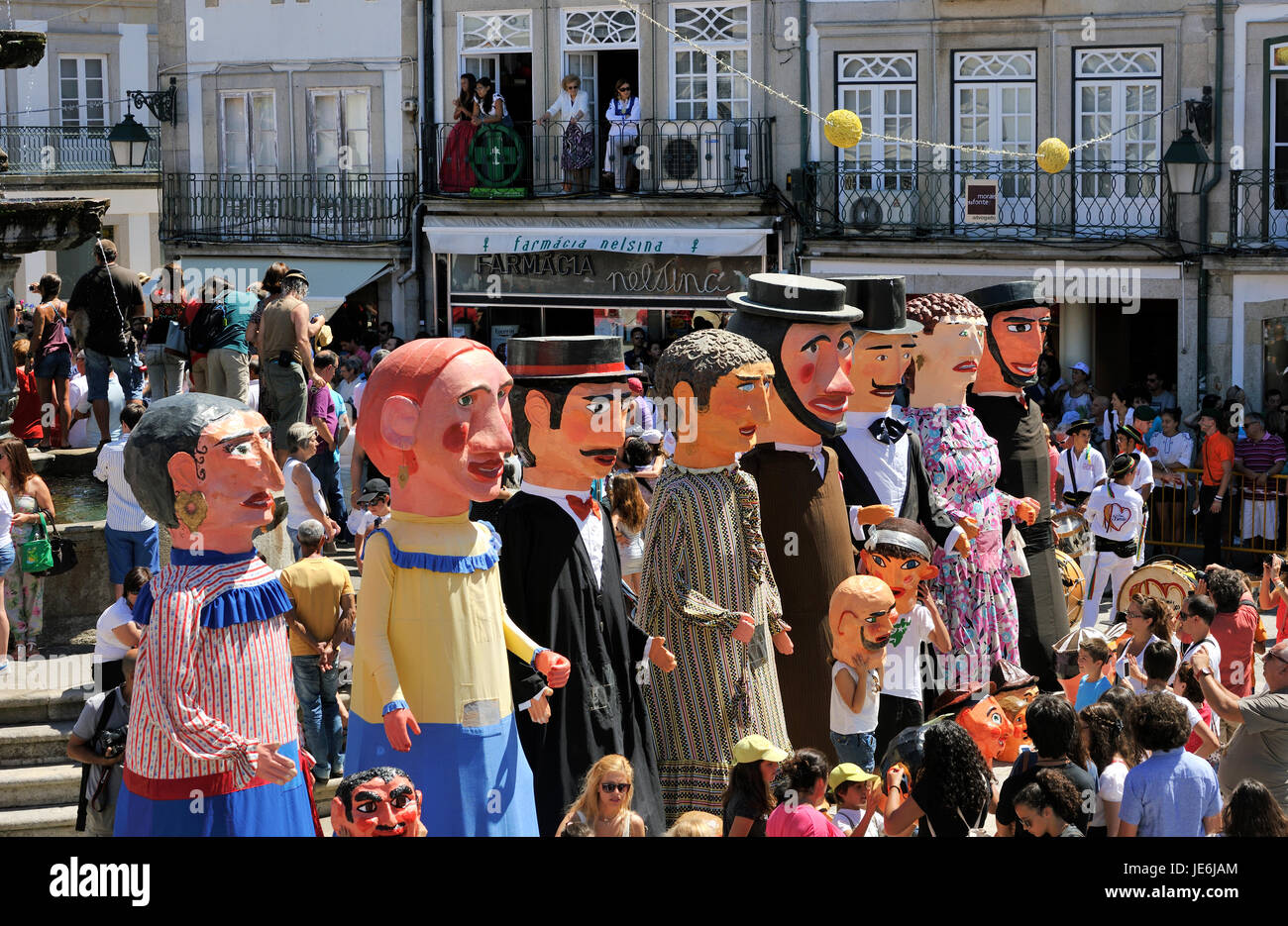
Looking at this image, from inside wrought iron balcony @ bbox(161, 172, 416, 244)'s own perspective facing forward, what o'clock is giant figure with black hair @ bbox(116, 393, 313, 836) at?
The giant figure with black hair is roughly at 12 o'clock from the wrought iron balcony.

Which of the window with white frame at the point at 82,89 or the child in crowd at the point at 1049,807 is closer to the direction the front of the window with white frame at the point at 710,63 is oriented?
the child in crowd

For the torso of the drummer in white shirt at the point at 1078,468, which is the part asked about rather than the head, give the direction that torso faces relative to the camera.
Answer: toward the camera

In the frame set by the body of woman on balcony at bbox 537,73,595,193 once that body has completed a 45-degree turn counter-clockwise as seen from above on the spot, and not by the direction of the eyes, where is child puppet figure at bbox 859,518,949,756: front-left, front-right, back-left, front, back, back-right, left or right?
front-right

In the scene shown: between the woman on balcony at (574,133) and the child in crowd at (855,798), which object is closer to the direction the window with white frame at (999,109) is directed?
the child in crowd

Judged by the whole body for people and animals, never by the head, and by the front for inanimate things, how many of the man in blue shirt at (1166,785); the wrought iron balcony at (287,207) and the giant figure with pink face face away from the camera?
1

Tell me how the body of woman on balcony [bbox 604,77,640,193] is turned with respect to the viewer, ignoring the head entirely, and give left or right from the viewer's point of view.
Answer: facing the viewer

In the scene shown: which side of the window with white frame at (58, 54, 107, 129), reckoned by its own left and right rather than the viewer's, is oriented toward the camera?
front

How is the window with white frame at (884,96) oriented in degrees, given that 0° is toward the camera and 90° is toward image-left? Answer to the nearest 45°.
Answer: approximately 0°

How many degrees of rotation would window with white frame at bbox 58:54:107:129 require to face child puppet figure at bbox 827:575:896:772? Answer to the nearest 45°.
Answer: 0° — it already faces it

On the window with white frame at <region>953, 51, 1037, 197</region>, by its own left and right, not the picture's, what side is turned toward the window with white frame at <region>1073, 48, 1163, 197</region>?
left

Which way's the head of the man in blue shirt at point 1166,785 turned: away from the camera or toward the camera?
away from the camera

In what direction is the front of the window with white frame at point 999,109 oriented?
toward the camera

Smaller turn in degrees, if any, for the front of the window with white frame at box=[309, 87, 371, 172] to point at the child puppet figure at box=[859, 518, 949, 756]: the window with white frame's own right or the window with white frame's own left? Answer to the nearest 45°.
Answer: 0° — it already faces it

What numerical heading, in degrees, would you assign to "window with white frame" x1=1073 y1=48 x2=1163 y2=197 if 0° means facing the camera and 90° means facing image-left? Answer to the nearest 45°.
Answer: approximately 0°

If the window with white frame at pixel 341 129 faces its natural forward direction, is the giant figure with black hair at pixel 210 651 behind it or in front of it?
in front
